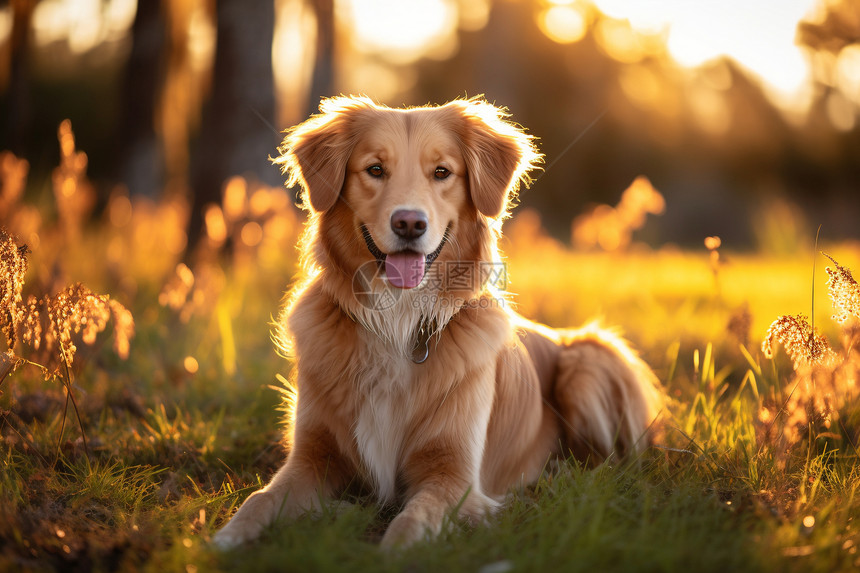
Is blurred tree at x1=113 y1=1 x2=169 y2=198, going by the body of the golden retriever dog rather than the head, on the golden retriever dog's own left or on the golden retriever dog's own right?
on the golden retriever dog's own right

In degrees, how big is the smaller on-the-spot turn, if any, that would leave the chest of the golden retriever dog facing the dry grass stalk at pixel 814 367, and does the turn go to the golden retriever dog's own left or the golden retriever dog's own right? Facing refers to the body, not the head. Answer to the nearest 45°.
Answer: approximately 135° to the golden retriever dog's own left

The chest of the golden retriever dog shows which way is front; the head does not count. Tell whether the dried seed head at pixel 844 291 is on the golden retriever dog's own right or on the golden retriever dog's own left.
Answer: on the golden retriever dog's own left

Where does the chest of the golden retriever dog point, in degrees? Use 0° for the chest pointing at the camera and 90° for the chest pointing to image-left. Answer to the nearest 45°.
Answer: approximately 45°

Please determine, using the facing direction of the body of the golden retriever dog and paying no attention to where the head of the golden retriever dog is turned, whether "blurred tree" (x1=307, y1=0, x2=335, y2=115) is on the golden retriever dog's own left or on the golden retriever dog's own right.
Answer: on the golden retriever dog's own right

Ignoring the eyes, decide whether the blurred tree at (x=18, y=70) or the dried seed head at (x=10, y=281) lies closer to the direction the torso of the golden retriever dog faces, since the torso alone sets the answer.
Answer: the dried seed head

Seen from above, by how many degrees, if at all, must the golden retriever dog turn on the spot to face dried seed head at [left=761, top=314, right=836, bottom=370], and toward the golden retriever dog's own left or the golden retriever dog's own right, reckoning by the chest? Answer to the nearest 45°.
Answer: approximately 135° to the golden retriever dog's own left
